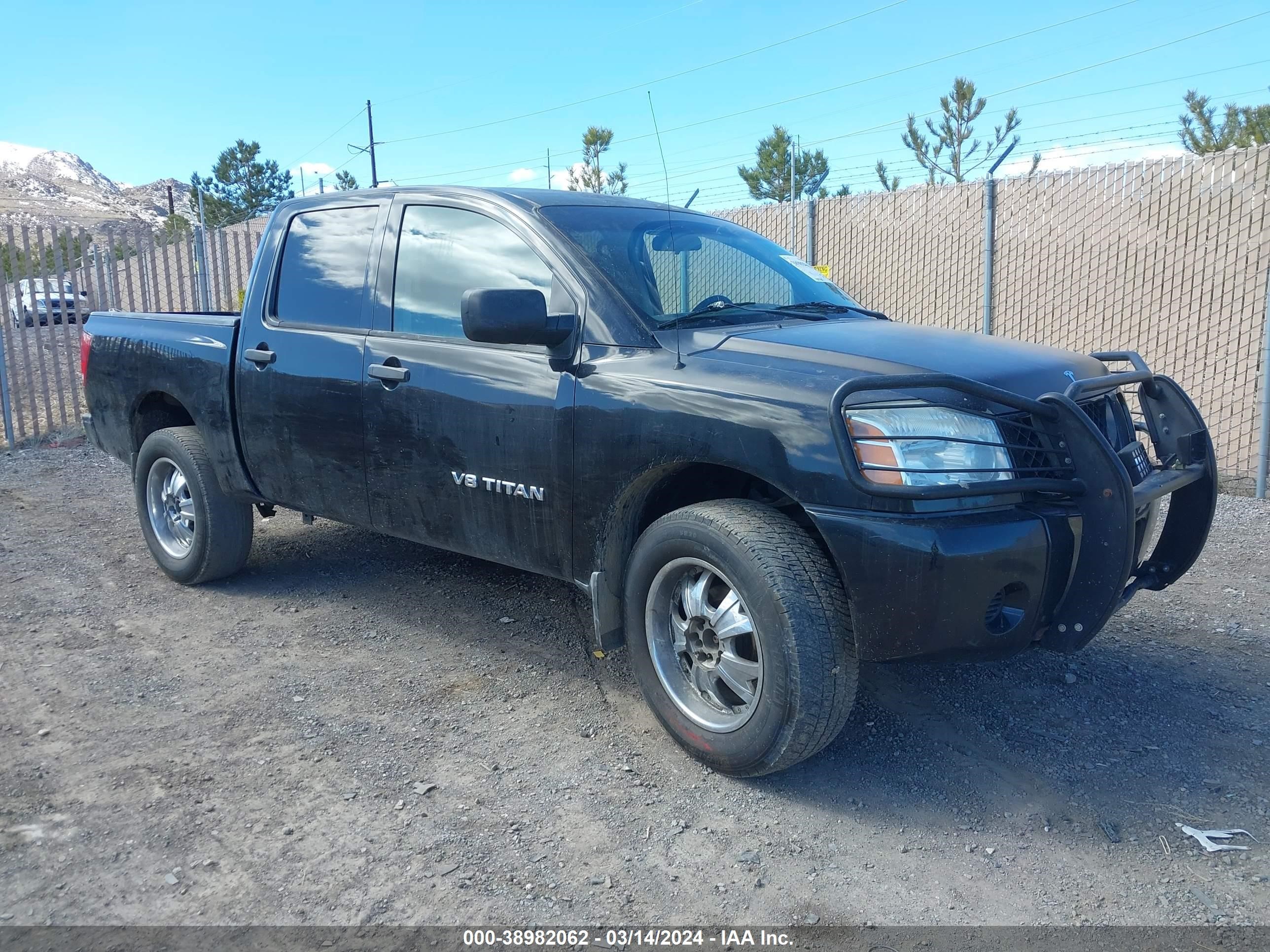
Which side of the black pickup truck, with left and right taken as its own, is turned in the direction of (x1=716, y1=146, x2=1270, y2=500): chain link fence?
left

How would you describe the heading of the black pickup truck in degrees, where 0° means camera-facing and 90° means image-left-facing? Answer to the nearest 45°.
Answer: approximately 315°

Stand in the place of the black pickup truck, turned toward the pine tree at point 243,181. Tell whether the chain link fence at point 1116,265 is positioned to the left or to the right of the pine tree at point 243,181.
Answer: right

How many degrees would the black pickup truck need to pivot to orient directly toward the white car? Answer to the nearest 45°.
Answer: approximately 180°

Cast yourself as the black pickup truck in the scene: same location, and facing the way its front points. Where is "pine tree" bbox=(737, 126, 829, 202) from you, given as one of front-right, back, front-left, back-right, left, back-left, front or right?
back-left

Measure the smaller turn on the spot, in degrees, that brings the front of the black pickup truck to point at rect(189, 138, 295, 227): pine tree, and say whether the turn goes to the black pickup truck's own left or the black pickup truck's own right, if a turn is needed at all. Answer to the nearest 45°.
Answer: approximately 135° to the black pickup truck's own left

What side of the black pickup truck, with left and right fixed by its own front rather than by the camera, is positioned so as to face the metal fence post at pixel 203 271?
back
